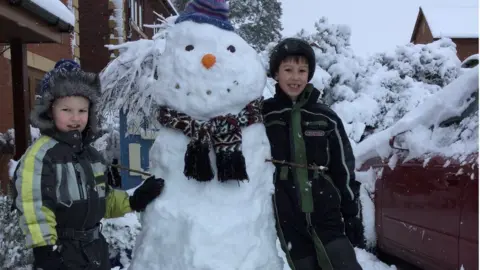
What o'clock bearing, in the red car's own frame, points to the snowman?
The snowman is roughly at 9 o'clock from the red car.

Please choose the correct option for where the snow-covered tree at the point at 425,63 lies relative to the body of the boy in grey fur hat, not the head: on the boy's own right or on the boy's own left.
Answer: on the boy's own left

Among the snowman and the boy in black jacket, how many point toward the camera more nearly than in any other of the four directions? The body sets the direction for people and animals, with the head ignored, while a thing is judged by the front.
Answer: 2

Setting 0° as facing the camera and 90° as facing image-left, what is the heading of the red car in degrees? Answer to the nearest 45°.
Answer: approximately 135°

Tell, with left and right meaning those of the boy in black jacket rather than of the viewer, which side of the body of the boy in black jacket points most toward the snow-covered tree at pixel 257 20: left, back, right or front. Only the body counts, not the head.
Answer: back

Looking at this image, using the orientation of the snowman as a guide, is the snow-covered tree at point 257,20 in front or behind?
behind

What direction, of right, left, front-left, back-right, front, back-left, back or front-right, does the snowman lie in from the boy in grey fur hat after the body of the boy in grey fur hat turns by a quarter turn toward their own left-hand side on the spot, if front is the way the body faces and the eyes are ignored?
front-right

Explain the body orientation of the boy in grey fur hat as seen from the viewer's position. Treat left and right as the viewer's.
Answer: facing the viewer and to the right of the viewer

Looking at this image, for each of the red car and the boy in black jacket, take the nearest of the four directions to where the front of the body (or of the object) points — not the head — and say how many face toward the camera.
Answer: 1

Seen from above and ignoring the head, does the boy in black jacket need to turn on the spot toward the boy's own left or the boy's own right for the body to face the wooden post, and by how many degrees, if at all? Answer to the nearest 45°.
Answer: approximately 135° to the boy's own right

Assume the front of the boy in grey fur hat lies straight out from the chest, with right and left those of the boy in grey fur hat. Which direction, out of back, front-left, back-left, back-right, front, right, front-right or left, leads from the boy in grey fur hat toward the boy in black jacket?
front-left

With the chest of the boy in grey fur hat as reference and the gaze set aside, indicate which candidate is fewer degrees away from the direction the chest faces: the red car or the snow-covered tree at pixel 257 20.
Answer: the red car
